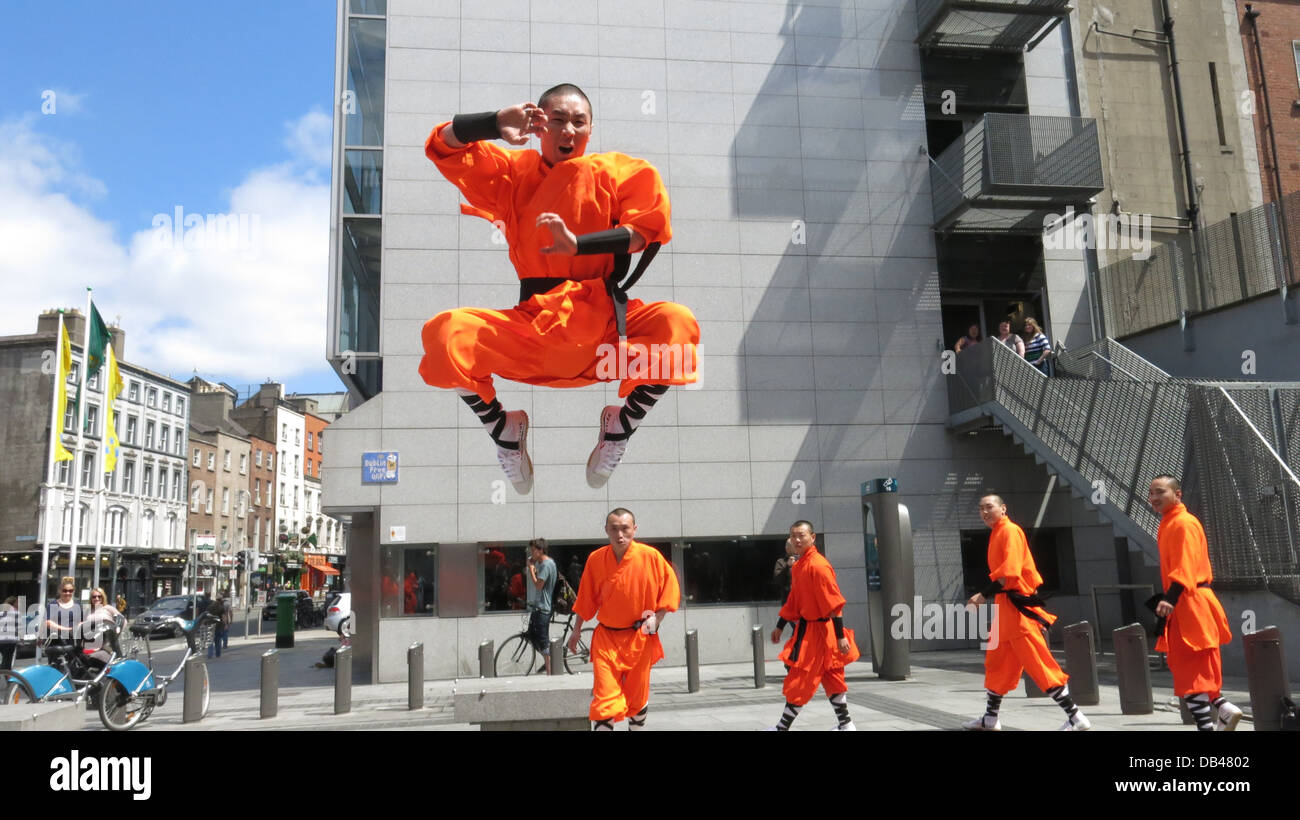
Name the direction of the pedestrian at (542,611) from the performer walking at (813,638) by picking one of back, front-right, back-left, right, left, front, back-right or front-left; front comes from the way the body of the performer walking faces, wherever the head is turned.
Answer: right

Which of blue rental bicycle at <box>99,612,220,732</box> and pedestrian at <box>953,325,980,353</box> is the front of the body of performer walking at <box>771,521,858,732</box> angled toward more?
the blue rental bicycle

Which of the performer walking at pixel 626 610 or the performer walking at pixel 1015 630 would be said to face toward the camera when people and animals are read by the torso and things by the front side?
the performer walking at pixel 626 610

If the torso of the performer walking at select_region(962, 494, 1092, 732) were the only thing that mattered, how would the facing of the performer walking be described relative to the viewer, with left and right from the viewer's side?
facing to the left of the viewer

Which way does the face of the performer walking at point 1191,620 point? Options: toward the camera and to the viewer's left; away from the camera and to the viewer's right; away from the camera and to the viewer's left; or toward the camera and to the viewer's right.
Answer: toward the camera and to the viewer's left

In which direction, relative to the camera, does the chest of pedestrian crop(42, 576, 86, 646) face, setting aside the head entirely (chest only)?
toward the camera

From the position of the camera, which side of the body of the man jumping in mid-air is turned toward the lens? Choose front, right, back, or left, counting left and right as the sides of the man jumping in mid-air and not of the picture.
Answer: front

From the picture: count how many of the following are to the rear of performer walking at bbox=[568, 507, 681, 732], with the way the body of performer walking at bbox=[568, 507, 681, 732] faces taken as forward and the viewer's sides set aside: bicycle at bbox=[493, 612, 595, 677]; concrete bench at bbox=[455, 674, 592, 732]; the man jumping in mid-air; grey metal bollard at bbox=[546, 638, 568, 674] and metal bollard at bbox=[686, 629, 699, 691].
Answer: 3

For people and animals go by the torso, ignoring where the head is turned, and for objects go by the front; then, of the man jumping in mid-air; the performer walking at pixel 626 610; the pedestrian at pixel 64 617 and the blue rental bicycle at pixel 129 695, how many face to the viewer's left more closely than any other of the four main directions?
0

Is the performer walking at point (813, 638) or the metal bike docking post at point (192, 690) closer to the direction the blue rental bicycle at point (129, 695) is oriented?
the metal bike docking post

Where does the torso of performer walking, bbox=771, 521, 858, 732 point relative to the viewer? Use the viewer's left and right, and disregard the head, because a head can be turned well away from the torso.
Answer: facing the viewer and to the left of the viewer

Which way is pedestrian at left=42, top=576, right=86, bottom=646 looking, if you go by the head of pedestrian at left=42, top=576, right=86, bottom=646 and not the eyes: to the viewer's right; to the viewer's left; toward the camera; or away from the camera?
toward the camera
